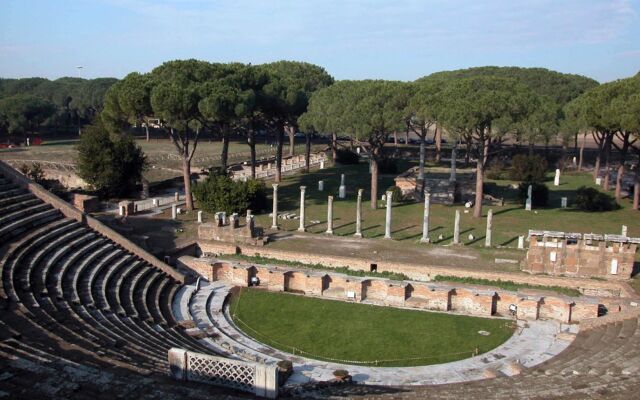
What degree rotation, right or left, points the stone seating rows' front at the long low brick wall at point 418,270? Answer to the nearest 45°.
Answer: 0° — it already faces it

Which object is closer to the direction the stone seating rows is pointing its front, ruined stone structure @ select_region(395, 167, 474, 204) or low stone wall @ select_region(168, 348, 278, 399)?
the ruined stone structure

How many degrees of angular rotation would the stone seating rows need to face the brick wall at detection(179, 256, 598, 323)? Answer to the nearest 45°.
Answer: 0° — it already faces it

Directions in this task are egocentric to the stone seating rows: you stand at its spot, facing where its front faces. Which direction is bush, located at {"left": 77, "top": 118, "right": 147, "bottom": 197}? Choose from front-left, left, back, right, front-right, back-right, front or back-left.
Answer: left

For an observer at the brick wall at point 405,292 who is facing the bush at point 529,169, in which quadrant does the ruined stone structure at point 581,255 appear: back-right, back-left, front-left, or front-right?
front-right

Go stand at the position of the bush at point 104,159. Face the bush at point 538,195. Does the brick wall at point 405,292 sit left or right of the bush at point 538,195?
right

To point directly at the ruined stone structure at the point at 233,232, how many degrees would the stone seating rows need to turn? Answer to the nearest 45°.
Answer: approximately 45° to its left

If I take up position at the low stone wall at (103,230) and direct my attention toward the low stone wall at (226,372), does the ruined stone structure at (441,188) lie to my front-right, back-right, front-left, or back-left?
back-left

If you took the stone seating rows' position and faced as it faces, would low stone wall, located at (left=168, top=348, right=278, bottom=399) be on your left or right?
on your right

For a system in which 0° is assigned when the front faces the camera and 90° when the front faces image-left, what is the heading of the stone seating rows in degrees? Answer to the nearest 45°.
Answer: approximately 270°

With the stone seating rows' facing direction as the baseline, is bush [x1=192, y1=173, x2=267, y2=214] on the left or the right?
on its left

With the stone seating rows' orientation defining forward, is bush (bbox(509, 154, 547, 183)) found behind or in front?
in front

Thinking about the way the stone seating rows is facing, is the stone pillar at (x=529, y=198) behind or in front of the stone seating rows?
in front

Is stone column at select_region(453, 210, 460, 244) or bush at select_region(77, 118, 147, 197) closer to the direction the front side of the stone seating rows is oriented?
the stone column
